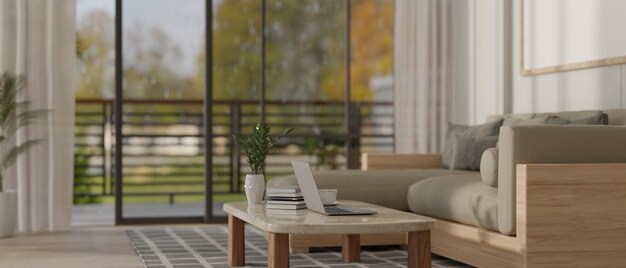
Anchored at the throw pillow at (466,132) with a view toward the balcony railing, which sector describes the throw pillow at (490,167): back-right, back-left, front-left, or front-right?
back-left

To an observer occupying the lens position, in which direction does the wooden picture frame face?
facing the viewer and to the left of the viewer

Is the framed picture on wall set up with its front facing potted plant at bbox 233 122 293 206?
yes

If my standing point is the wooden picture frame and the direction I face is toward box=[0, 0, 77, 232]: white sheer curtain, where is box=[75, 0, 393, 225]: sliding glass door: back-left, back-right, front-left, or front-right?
front-right

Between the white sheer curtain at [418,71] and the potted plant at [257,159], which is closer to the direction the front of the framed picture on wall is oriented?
the potted plant

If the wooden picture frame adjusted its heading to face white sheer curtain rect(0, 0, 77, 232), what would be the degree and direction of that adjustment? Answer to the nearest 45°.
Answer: approximately 45° to its right

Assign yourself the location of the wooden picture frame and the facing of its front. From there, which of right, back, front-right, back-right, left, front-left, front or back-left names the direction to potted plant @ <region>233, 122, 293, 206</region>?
front

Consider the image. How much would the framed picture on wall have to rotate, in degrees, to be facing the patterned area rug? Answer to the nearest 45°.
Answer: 0° — it already faces it
